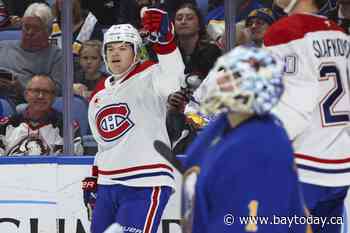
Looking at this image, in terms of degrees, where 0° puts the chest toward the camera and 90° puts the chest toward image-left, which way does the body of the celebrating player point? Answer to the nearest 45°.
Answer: approximately 45°

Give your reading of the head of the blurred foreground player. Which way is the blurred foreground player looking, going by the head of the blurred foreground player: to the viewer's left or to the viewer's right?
to the viewer's left

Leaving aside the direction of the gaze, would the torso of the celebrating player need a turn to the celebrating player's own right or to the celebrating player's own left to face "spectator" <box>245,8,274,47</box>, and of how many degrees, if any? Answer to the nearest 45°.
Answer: approximately 180°

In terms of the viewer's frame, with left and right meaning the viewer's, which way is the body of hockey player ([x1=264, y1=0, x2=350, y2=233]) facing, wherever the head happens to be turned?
facing away from the viewer and to the left of the viewer

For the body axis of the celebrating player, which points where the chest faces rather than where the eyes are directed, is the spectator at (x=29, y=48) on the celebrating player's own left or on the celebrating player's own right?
on the celebrating player's own right

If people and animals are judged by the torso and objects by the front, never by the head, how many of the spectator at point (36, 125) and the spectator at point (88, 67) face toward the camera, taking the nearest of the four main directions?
2

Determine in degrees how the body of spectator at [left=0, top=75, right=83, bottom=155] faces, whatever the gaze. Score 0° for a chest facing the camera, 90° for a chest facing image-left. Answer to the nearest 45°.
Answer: approximately 0°

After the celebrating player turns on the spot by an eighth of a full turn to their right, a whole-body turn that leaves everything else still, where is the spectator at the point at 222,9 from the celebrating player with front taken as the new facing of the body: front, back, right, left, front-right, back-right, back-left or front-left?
back-right

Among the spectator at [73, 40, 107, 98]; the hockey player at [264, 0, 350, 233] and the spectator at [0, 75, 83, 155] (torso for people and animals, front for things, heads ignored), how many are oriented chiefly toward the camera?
2
